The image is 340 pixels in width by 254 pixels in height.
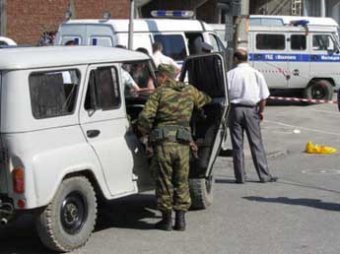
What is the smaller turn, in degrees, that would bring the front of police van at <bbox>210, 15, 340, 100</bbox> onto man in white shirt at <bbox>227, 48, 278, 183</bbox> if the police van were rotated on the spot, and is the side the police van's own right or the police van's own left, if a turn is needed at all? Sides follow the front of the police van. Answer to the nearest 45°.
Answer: approximately 90° to the police van's own right

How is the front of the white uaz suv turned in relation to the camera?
facing away from the viewer and to the right of the viewer

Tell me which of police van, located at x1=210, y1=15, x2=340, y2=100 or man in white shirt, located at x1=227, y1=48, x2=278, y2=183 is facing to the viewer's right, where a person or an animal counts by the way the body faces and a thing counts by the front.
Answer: the police van

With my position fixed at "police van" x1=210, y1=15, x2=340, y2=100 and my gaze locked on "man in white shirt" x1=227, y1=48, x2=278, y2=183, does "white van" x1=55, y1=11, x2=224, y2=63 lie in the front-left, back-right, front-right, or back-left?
front-right

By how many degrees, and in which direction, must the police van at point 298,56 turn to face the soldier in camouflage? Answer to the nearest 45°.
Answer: approximately 90° to its right

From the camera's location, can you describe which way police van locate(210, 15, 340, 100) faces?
facing to the right of the viewer

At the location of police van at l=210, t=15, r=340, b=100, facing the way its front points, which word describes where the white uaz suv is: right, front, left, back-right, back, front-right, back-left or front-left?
right

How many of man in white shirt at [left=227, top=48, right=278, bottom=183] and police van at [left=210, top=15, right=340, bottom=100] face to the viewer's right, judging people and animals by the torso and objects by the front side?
1
